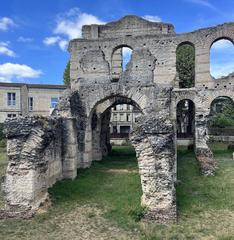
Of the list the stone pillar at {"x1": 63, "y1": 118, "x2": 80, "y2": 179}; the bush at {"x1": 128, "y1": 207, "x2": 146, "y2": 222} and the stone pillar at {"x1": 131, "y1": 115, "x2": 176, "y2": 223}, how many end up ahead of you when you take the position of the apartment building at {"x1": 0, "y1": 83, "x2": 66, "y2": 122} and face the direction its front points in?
3

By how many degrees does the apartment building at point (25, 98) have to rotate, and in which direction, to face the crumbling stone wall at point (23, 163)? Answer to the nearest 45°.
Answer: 0° — it already faces it

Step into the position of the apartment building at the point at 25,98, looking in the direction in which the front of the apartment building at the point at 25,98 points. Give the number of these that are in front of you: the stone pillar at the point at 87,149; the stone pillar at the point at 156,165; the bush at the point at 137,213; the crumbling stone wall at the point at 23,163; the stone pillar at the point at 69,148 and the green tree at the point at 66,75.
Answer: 5

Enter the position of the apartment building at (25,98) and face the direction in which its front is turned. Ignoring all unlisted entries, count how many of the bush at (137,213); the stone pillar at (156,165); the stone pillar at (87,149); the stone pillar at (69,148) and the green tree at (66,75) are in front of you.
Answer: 4

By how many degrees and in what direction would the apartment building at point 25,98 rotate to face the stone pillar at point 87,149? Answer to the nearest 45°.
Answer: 0° — it already faces it

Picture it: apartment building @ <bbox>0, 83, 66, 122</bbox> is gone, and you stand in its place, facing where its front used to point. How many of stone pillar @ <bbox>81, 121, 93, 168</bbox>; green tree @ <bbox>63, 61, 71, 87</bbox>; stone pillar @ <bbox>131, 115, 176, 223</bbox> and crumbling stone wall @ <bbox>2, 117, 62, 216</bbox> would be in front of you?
3

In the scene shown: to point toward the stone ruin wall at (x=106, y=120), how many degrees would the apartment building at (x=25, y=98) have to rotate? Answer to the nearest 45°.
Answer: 0° — it already faces it

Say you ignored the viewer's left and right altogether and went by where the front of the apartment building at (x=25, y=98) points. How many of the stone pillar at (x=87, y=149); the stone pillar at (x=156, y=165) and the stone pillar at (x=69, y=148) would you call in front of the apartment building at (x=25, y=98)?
3

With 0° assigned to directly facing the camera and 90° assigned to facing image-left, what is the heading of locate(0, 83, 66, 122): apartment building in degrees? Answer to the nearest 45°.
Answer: approximately 0°

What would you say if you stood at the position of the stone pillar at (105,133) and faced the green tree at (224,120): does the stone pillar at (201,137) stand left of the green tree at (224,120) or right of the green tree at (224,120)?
right
